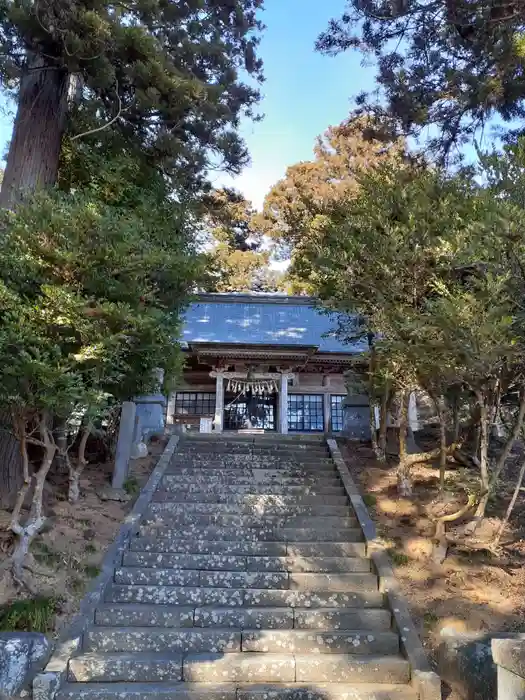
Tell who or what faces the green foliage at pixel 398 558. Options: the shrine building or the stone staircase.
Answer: the shrine building

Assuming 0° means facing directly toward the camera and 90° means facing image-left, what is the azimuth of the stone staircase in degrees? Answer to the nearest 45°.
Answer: approximately 0°

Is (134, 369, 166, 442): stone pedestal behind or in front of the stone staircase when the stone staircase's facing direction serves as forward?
behind

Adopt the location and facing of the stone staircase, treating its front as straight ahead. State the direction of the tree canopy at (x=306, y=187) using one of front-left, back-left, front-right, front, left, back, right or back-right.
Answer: back

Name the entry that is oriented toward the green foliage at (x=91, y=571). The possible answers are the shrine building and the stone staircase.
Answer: the shrine building

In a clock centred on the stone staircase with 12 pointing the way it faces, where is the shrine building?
The shrine building is roughly at 6 o'clock from the stone staircase.

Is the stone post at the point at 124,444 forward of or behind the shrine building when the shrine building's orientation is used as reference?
forward

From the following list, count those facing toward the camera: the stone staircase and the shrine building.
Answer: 2

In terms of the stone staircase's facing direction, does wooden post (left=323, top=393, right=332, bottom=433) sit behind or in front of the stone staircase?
behind

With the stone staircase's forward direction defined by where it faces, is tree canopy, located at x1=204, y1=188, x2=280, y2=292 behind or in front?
behind

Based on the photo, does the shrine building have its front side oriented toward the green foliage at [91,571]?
yes

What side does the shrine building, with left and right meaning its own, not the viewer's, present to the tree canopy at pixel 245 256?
back

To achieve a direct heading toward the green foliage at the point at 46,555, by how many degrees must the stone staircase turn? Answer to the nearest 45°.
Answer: approximately 90° to its right
